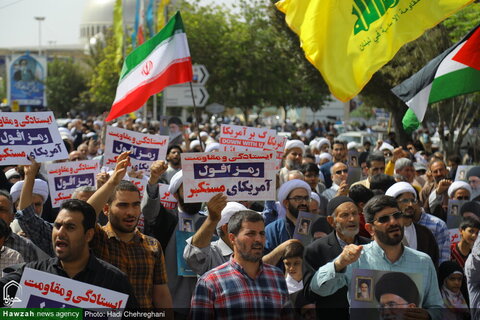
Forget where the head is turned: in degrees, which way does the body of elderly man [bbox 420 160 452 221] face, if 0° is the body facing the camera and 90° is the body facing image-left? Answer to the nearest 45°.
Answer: approximately 0°

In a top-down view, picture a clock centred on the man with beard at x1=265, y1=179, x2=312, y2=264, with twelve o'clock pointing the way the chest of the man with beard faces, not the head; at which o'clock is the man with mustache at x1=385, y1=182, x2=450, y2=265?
The man with mustache is roughly at 10 o'clock from the man with beard.

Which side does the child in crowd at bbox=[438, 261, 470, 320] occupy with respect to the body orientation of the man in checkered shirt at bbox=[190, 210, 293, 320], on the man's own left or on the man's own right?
on the man's own left

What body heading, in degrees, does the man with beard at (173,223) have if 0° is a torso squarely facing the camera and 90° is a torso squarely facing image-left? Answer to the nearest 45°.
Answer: approximately 315°

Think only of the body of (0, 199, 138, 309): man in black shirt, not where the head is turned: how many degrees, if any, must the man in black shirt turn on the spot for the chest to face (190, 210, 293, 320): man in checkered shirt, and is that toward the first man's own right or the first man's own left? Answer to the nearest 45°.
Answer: approximately 135° to the first man's own left

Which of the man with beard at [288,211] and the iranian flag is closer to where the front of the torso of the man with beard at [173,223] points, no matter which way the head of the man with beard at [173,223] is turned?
the man with beard

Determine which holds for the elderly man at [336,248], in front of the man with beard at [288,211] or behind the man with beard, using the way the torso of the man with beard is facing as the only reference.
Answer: in front

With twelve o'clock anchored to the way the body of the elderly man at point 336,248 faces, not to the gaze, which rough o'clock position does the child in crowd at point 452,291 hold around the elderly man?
The child in crowd is roughly at 9 o'clock from the elderly man.

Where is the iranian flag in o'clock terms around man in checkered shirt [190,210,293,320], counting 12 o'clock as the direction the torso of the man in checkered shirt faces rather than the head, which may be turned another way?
The iranian flag is roughly at 7 o'clock from the man in checkered shirt.
